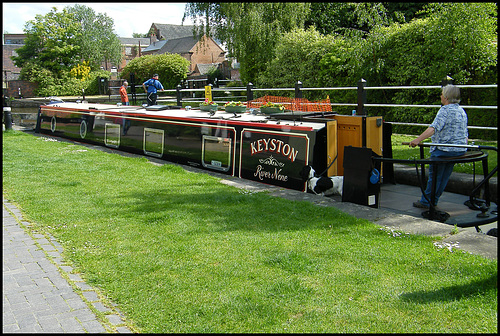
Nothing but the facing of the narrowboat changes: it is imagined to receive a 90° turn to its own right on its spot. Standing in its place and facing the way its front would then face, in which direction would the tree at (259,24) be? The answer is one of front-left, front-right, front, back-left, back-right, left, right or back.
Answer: front-left

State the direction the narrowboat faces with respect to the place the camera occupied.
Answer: facing away from the viewer and to the left of the viewer

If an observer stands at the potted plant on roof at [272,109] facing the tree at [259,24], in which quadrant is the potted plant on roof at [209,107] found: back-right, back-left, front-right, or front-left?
front-left
